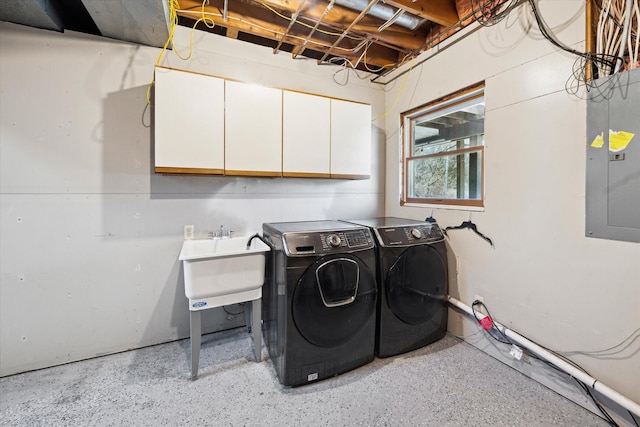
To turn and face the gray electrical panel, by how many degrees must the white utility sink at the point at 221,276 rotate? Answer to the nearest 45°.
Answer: approximately 45° to its left

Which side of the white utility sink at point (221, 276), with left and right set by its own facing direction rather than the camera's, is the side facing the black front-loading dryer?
left

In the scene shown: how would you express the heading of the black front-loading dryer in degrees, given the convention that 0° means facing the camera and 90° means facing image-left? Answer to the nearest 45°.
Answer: approximately 315°

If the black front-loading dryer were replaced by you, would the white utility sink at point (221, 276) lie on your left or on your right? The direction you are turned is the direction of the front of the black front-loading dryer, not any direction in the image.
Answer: on your right

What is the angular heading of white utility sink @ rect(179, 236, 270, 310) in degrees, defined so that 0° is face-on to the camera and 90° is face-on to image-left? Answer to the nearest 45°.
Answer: approximately 0°

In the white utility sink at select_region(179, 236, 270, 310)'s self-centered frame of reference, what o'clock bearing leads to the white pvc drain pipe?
The white pvc drain pipe is roughly at 10 o'clock from the white utility sink.
